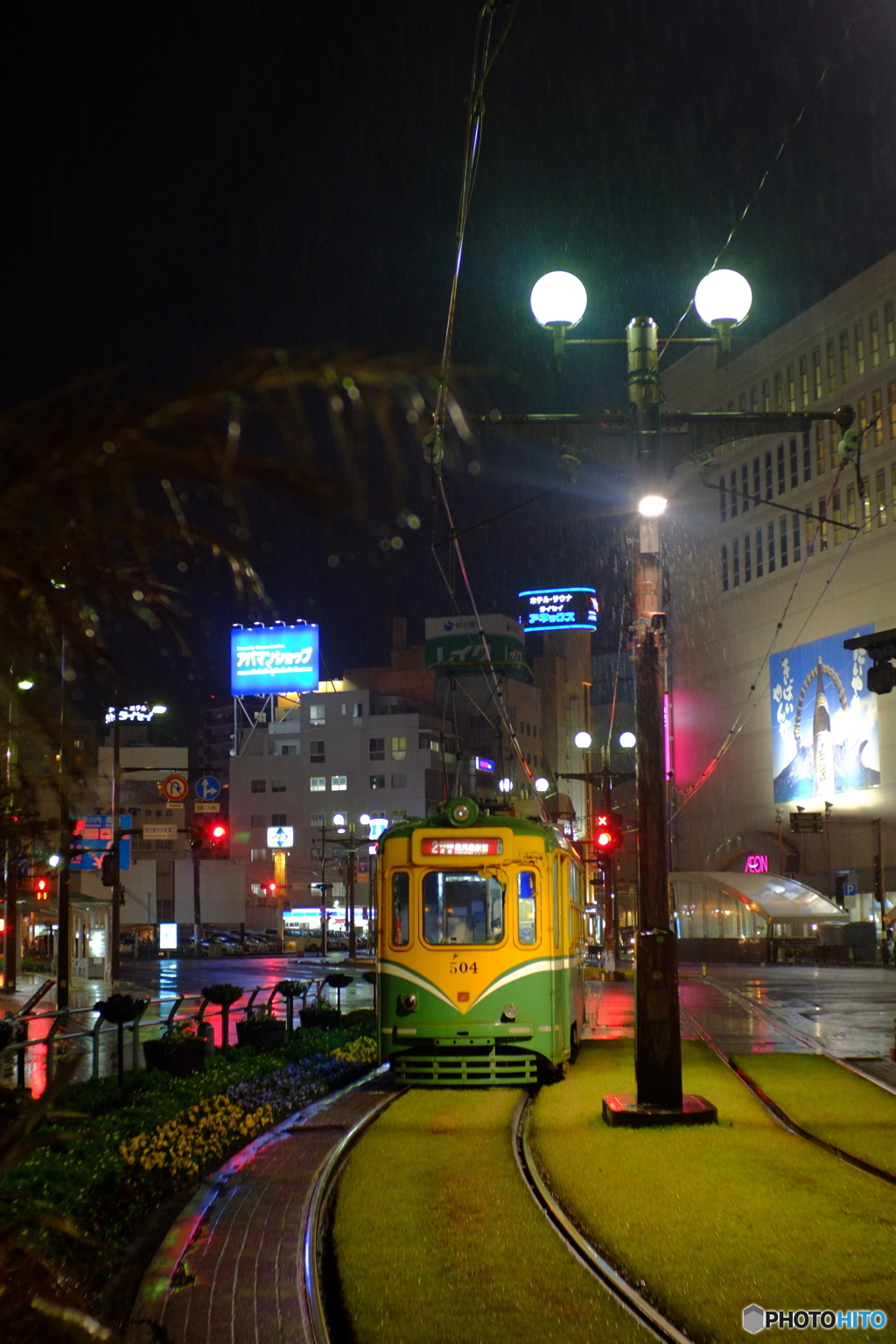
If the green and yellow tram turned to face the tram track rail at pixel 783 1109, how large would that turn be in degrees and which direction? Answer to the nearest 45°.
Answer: approximately 45° to its left

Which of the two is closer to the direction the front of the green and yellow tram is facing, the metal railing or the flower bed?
the flower bed

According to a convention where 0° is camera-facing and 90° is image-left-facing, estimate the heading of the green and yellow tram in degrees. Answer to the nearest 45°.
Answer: approximately 0°

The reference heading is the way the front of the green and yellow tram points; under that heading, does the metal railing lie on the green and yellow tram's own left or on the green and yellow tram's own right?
on the green and yellow tram's own right

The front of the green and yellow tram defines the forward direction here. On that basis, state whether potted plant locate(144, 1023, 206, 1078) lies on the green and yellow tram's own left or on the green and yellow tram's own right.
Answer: on the green and yellow tram's own right

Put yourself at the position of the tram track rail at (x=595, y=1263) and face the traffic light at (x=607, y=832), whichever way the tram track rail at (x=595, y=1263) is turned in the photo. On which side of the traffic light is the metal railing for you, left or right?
left

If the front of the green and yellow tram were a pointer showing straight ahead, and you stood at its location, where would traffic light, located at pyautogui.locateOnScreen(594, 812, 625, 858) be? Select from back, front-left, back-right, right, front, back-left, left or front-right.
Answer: back

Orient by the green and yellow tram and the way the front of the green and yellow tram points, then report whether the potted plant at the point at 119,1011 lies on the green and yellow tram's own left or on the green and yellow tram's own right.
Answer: on the green and yellow tram's own right

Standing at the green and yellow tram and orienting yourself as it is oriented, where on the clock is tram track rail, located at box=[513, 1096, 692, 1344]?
The tram track rail is roughly at 12 o'clock from the green and yellow tram.

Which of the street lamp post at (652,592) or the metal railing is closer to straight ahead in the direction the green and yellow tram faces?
the street lamp post

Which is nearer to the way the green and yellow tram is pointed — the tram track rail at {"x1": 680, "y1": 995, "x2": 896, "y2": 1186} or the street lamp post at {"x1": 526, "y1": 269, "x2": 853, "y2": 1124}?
the street lamp post
